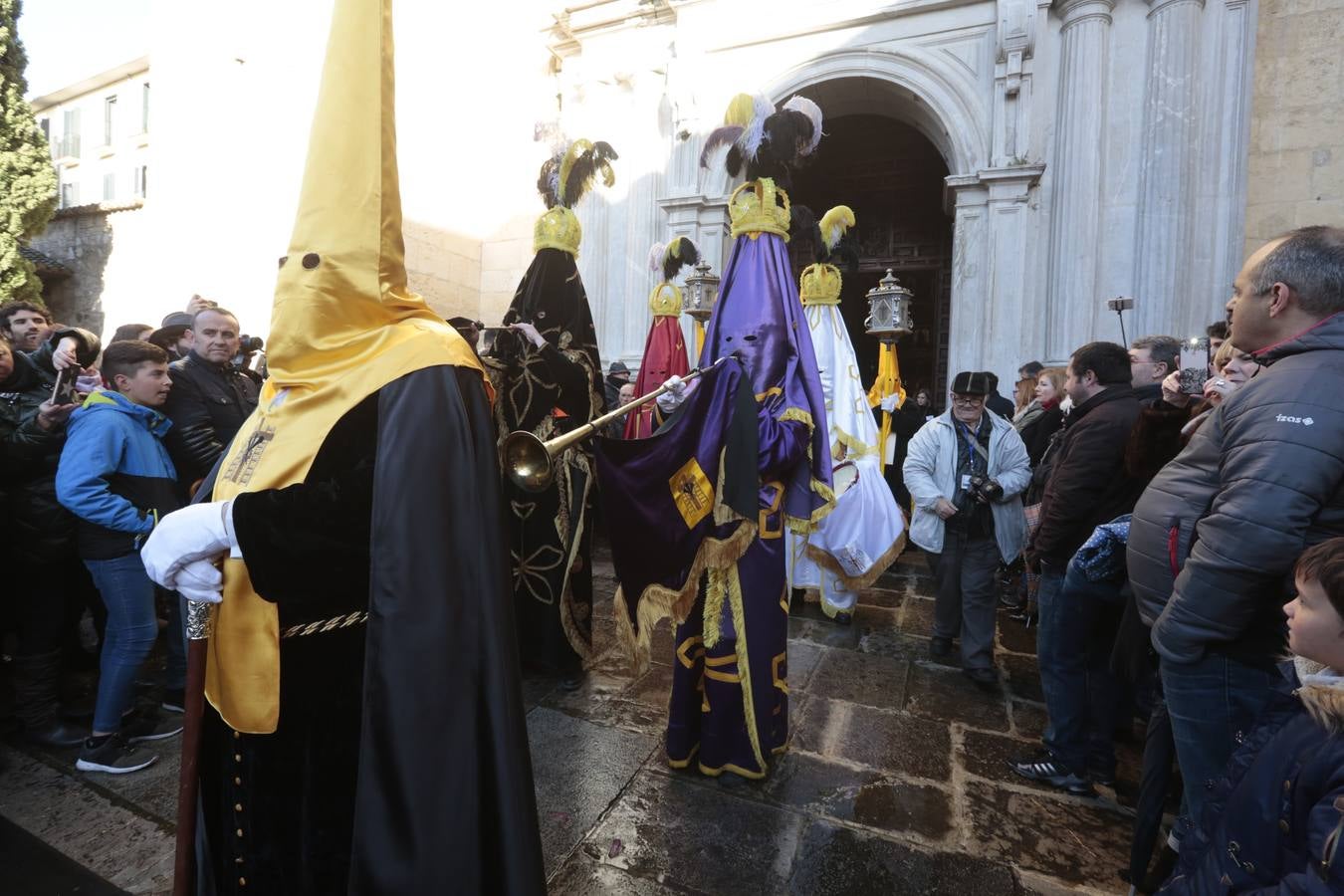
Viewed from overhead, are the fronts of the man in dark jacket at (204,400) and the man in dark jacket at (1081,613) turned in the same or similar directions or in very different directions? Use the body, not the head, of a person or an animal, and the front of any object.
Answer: very different directions

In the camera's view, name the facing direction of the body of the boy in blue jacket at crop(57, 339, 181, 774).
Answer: to the viewer's right

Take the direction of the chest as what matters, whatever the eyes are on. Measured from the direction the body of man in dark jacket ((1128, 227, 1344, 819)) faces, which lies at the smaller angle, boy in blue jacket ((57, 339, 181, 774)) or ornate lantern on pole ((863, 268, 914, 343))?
the boy in blue jacket

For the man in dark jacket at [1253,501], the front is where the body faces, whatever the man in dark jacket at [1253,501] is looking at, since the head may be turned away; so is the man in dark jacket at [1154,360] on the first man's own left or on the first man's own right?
on the first man's own right

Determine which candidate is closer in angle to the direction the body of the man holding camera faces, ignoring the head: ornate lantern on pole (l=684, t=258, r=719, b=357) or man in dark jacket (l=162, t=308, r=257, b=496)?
the man in dark jacket

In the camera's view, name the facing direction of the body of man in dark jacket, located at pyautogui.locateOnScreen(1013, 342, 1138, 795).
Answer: to the viewer's left

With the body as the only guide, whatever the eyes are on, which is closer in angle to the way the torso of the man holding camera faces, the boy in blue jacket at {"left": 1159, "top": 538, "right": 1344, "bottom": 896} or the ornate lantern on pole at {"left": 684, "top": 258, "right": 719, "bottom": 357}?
the boy in blue jacket

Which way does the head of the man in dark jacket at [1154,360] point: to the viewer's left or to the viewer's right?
to the viewer's left

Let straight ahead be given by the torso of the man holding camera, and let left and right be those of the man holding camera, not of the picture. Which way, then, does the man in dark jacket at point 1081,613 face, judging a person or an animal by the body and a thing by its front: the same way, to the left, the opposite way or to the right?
to the right

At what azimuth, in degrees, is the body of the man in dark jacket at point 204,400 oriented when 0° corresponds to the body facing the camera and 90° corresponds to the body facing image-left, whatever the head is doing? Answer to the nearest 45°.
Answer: approximately 315°

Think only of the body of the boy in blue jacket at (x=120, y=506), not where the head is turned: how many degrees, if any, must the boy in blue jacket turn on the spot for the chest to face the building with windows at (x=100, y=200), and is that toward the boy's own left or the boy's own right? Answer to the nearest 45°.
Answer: approximately 90° to the boy's own left

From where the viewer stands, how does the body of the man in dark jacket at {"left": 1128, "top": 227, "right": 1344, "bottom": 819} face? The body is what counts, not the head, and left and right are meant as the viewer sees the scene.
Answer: facing to the left of the viewer

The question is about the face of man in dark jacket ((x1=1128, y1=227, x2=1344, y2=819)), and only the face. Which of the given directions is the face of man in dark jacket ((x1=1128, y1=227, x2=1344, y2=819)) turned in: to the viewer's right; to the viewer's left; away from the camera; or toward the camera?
to the viewer's left
